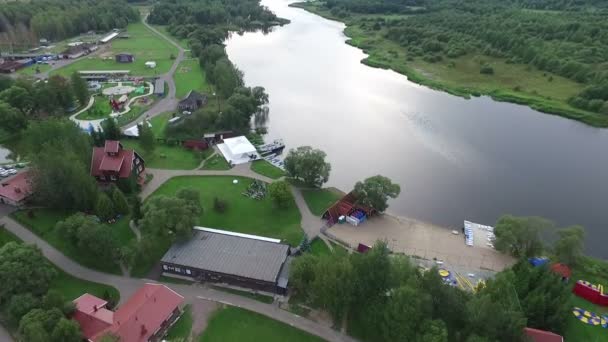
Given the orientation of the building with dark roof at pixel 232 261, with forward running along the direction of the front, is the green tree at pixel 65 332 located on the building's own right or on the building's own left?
on the building's own right

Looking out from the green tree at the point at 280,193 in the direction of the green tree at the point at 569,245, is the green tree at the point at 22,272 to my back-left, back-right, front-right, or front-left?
back-right

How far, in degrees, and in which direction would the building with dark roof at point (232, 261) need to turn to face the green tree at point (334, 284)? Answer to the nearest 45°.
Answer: approximately 45° to its left

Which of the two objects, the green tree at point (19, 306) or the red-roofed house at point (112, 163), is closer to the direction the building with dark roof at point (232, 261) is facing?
the green tree

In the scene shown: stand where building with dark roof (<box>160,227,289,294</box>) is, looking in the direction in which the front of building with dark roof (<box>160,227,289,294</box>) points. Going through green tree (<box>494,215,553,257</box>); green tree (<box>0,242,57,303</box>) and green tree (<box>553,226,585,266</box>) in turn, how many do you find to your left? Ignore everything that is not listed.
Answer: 2

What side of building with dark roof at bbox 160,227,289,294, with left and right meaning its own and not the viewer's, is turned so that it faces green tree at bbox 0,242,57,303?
right

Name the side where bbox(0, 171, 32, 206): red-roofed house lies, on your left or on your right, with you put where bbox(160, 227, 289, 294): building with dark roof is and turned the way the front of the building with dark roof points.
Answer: on your right

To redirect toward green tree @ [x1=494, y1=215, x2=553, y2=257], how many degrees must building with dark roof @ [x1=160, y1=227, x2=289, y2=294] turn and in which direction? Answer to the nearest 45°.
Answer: approximately 90° to its left

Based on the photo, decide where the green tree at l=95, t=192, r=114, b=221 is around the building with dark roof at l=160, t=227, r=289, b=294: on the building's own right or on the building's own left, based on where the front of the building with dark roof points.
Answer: on the building's own right

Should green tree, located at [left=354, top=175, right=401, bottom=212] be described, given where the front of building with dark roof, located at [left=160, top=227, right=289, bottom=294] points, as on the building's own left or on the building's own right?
on the building's own left

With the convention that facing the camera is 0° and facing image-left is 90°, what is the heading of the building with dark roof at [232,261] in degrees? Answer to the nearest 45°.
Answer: approximately 0°

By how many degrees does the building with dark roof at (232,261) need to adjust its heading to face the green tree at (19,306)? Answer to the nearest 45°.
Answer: approximately 90° to its right

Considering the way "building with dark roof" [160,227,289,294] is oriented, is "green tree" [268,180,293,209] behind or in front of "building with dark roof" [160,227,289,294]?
behind

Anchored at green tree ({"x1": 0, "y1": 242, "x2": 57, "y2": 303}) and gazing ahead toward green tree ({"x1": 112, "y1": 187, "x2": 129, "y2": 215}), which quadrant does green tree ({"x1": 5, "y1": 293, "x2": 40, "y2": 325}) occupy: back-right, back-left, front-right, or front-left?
back-right
